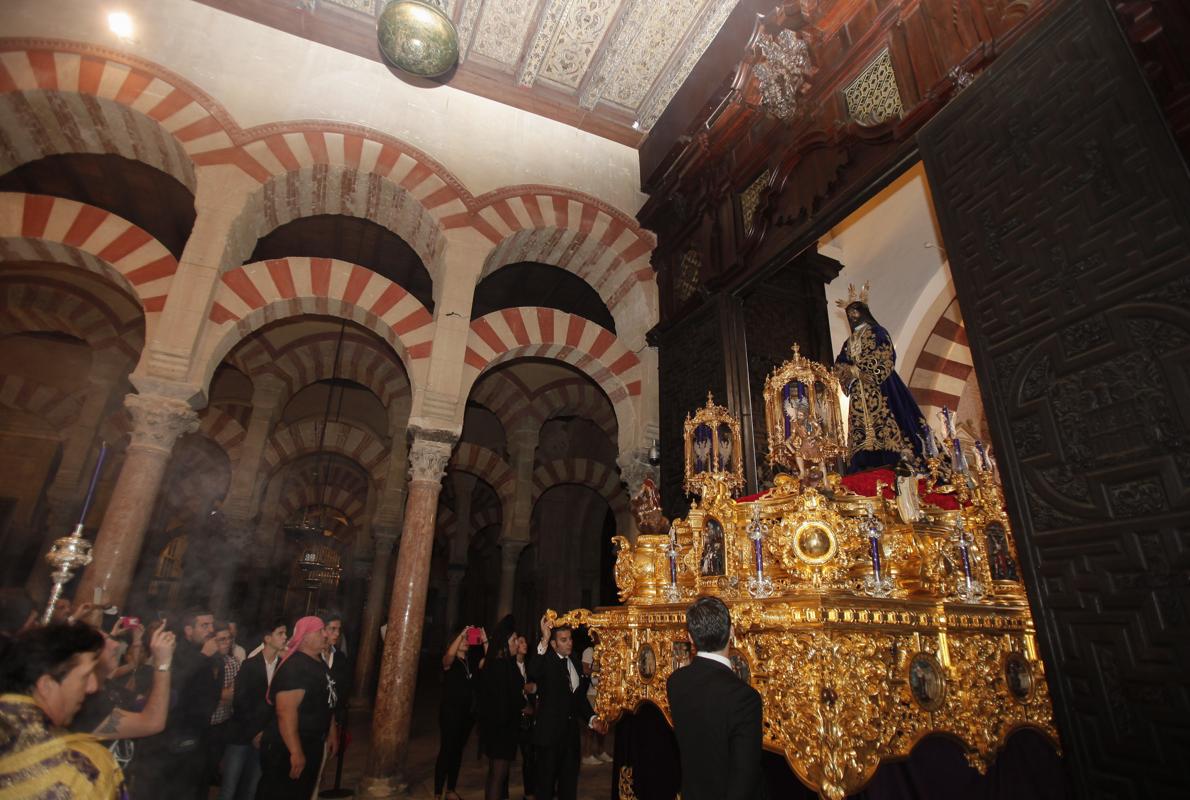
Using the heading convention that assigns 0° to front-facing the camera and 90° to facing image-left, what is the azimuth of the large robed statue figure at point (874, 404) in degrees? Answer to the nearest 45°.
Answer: approximately 45°

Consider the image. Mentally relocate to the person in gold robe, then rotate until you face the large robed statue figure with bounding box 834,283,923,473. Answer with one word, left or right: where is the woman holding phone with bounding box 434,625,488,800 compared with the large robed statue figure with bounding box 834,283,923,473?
left

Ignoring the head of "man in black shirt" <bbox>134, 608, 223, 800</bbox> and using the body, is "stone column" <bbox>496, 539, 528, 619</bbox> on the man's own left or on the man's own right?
on the man's own left

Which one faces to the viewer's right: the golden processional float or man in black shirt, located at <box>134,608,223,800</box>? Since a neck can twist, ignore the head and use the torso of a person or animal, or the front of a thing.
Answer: the man in black shirt

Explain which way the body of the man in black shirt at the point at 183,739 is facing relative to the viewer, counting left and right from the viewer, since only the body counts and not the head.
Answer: facing to the right of the viewer

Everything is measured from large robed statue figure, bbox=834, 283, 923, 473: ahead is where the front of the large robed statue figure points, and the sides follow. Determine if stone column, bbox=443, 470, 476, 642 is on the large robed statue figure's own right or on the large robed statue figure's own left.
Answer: on the large robed statue figure's own right

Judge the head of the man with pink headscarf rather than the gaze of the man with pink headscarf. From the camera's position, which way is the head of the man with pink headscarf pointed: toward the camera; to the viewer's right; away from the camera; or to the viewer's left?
to the viewer's right

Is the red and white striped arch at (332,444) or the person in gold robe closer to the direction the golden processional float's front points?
the person in gold robe

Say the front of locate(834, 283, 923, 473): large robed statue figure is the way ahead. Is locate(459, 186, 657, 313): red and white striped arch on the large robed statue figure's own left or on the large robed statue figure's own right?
on the large robed statue figure's own right
